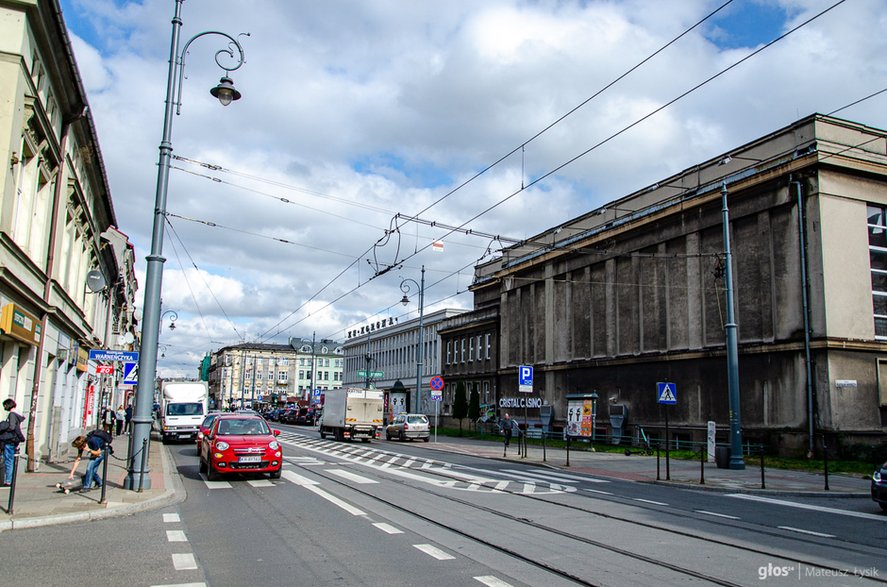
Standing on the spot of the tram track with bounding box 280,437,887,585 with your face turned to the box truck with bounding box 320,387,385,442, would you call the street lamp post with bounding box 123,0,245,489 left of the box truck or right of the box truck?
left

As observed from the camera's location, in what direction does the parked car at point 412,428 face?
facing away from the viewer and to the left of the viewer

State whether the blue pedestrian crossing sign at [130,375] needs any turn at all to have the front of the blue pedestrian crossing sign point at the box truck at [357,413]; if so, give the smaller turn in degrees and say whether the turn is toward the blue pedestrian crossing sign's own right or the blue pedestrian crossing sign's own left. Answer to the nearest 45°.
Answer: approximately 135° to the blue pedestrian crossing sign's own left

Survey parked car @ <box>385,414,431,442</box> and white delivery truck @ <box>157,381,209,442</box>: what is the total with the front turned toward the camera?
1

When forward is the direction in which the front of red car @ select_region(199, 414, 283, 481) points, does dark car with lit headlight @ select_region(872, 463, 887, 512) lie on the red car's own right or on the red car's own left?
on the red car's own left

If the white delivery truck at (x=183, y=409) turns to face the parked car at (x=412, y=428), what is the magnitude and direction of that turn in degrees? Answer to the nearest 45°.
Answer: approximately 90° to its left

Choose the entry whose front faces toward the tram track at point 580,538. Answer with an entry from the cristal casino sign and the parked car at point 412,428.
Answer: the cristal casino sign

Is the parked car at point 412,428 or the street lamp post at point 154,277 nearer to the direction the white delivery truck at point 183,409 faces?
the street lamp post

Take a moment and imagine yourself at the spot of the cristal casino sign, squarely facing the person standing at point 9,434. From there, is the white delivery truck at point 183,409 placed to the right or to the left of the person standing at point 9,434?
right
